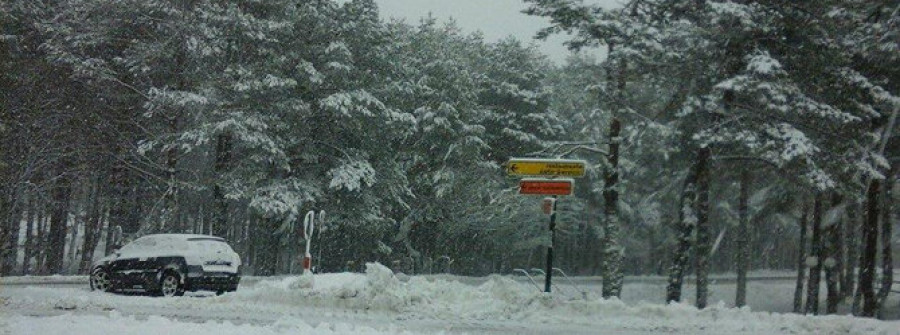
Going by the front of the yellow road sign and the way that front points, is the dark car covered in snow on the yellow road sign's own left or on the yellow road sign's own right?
on the yellow road sign's own right

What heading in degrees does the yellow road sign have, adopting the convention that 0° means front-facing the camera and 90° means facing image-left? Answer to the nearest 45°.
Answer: approximately 0°

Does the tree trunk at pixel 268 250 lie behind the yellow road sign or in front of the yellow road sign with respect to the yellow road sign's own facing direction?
behind

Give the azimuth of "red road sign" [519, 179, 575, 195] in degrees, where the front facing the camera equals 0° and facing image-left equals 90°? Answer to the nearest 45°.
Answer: approximately 0°

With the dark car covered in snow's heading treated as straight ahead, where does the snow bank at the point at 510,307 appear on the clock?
The snow bank is roughly at 6 o'clock from the dark car covered in snow.

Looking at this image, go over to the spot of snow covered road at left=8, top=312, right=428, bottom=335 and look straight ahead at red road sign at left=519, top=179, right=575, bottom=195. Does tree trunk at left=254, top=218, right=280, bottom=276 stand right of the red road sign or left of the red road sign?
left

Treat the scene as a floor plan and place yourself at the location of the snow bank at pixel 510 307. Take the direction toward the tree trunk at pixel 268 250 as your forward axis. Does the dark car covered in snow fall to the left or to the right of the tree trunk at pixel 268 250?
left

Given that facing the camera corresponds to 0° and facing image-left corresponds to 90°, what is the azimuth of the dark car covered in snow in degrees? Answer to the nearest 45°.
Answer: approximately 135°

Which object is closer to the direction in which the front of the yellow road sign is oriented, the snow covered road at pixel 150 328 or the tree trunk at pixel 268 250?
the snow covered road

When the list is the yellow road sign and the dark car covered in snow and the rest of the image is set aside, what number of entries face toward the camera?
1

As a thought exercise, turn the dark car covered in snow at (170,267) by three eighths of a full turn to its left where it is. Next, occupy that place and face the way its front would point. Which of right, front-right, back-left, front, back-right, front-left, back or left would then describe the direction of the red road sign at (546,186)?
front-left
